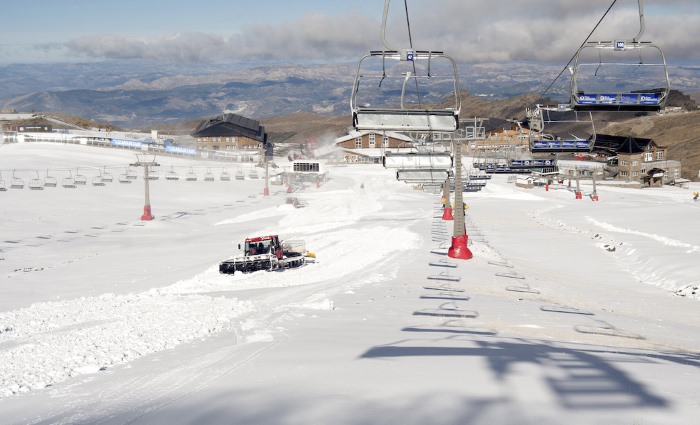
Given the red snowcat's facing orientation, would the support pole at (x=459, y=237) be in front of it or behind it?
behind

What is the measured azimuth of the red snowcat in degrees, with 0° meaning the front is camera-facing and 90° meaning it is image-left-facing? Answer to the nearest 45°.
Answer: approximately 45°
